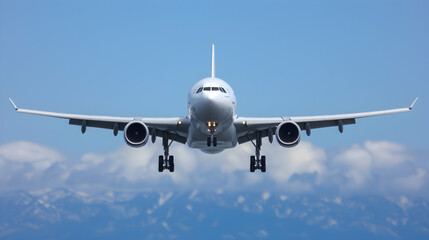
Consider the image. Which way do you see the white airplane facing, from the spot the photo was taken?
facing the viewer
